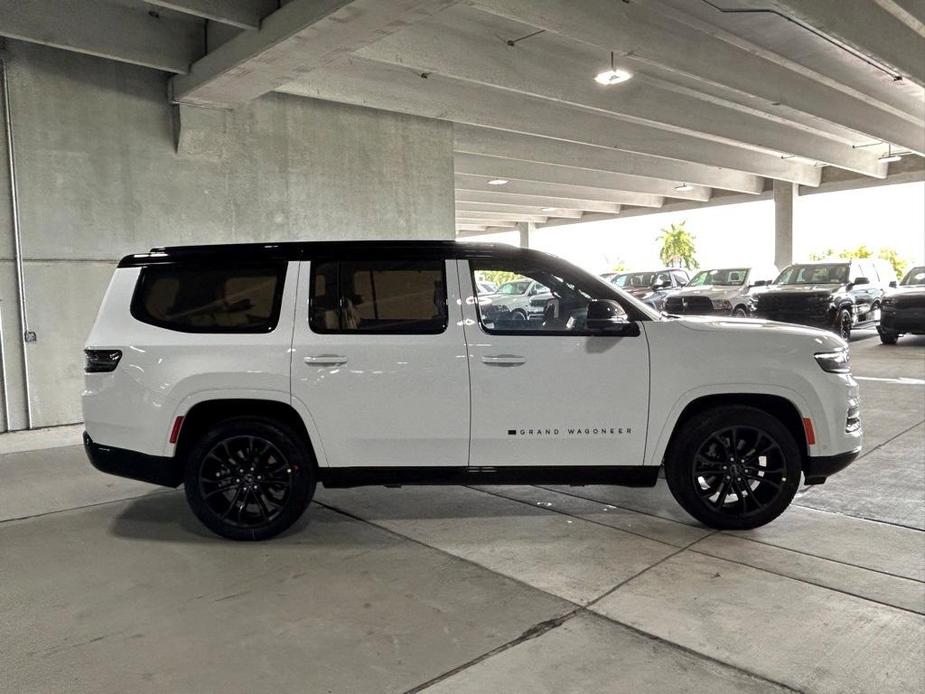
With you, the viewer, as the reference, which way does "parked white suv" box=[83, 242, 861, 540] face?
facing to the right of the viewer

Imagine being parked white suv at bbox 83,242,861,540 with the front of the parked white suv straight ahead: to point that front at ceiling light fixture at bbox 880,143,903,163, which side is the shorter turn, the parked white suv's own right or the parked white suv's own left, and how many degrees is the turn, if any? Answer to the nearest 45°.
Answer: approximately 45° to the parked white suv's own left

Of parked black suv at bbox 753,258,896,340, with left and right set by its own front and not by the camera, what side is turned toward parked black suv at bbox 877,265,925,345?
left

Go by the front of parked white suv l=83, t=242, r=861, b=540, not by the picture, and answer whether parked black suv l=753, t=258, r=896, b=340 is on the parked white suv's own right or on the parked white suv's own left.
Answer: on the parked white suv's own left

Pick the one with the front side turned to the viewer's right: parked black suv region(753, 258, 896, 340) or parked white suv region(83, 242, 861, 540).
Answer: the parked white suv

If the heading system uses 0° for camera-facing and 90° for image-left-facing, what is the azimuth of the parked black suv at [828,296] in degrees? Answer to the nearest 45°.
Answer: approximately 45°

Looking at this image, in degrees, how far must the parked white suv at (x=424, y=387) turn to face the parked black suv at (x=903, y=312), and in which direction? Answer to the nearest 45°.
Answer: approximately 45° to its left

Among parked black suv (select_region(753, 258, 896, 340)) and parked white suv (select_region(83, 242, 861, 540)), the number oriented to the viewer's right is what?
1

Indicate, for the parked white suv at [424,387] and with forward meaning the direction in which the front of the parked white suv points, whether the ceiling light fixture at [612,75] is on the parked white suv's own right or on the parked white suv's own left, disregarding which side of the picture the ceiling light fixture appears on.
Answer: on the parked white suv's own left
